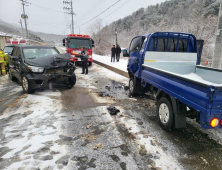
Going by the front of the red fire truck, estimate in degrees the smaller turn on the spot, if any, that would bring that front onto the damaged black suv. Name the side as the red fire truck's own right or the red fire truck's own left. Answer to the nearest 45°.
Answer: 0° — it already faces it

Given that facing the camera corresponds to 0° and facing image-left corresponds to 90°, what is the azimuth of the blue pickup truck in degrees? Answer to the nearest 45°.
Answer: approximately 135°

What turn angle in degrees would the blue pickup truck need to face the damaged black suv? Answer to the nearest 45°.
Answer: approximately 45° to its left

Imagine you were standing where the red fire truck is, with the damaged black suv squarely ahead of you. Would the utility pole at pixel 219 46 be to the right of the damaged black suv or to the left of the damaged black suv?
left

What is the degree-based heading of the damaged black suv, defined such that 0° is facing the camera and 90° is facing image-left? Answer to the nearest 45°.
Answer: approximately 315°

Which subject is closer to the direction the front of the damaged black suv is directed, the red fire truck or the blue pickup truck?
the blue pickup truck

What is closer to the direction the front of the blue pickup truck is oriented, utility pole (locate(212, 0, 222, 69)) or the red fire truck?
the red fire truck

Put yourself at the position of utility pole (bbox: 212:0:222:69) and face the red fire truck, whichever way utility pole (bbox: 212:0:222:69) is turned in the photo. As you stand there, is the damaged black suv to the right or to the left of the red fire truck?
left

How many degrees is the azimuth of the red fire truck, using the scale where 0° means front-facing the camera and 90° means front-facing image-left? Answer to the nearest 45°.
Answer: approximately 0°

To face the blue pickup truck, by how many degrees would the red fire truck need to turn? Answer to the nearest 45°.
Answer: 0° — it already faces it
